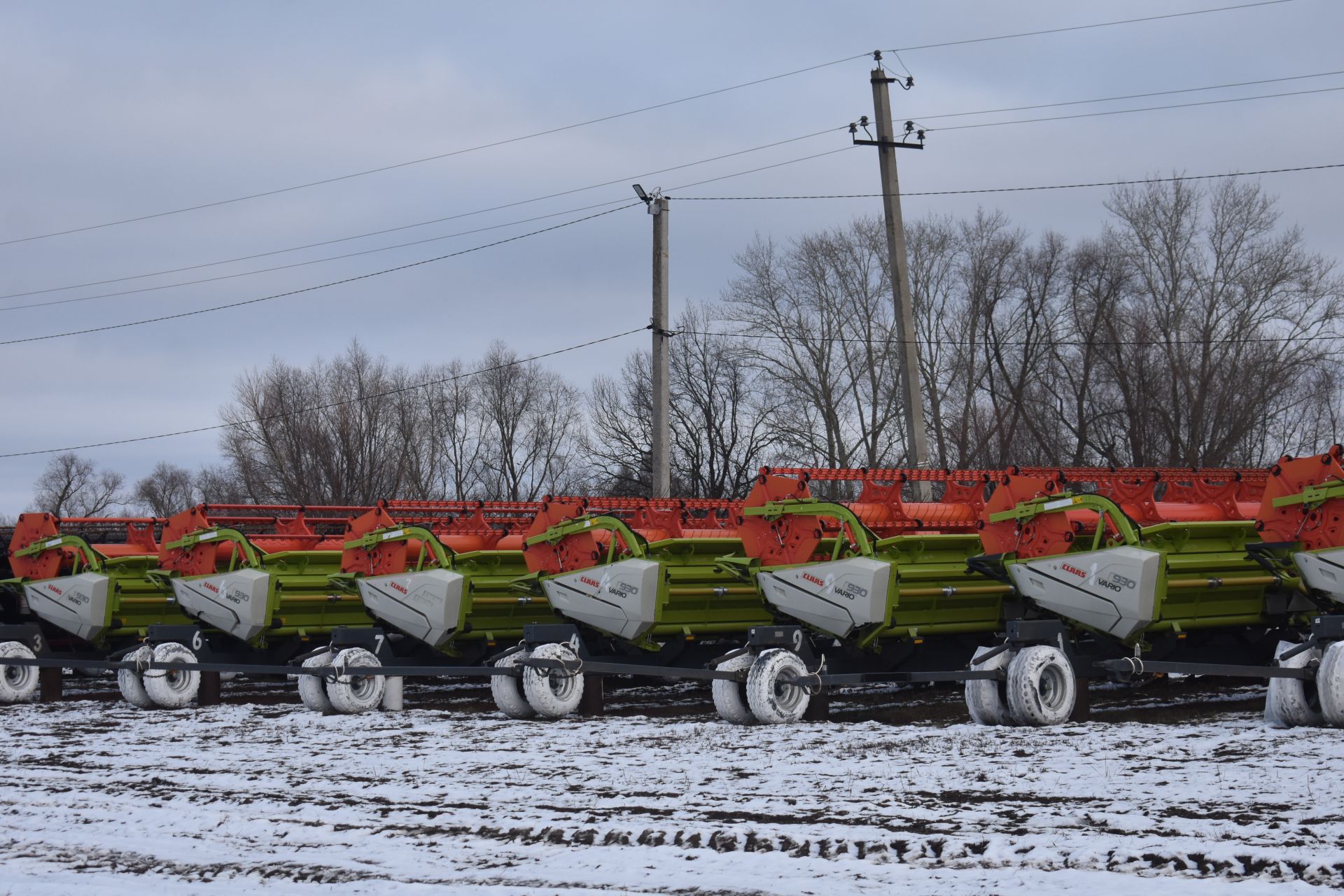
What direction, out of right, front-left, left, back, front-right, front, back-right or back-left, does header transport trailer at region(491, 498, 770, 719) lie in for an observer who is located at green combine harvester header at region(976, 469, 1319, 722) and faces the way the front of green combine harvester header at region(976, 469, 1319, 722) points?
front-right

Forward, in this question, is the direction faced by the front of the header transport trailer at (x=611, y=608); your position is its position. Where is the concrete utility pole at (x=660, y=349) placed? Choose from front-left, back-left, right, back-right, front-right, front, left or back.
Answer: back-right

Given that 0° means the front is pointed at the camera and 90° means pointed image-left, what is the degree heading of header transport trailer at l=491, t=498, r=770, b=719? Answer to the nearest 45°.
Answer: approximately 45°

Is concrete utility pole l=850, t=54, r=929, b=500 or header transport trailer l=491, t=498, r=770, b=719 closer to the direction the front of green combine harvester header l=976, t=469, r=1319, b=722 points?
the header transport trailer

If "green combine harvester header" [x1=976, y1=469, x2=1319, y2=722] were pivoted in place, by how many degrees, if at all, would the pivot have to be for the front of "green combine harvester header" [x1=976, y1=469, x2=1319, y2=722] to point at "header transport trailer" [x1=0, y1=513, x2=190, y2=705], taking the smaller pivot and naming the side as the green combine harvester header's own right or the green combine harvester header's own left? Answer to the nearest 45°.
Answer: approximately 45° to the green combine harvester header's own right

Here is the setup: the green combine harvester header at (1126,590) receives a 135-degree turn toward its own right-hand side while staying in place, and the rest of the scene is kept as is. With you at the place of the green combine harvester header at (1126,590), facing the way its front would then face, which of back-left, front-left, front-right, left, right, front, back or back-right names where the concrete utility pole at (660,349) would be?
front-left

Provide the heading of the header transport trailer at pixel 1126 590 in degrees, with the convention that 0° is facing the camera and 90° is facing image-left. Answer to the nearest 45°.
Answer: approximately 45°

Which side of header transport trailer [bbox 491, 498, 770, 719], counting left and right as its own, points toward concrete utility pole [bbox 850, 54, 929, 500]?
back
